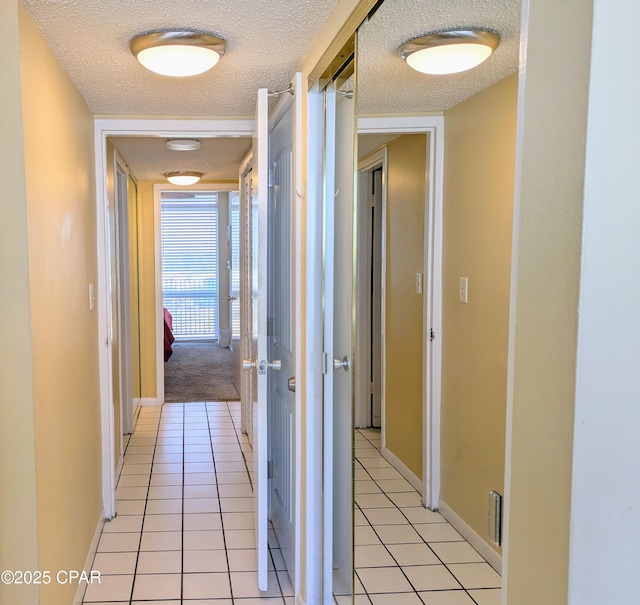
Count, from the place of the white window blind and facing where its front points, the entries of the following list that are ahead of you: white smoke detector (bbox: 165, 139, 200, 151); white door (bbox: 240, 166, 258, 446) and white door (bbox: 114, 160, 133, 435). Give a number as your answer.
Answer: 3

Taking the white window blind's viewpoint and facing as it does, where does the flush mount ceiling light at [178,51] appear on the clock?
The flush mount ceiling light is roughly at 12 o'clock from the white window blind.

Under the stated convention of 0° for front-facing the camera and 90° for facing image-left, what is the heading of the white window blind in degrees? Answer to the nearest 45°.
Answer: approximately 0°

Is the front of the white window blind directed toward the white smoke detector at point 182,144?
yes

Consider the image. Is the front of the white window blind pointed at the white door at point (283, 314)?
yes

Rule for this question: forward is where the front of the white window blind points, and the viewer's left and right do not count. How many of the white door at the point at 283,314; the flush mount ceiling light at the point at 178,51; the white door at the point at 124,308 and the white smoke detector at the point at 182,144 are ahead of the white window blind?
4

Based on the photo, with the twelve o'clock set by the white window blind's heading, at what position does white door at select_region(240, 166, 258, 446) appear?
The white door is roughly at 12 o'clock from the white window blind.

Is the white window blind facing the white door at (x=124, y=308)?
yes
